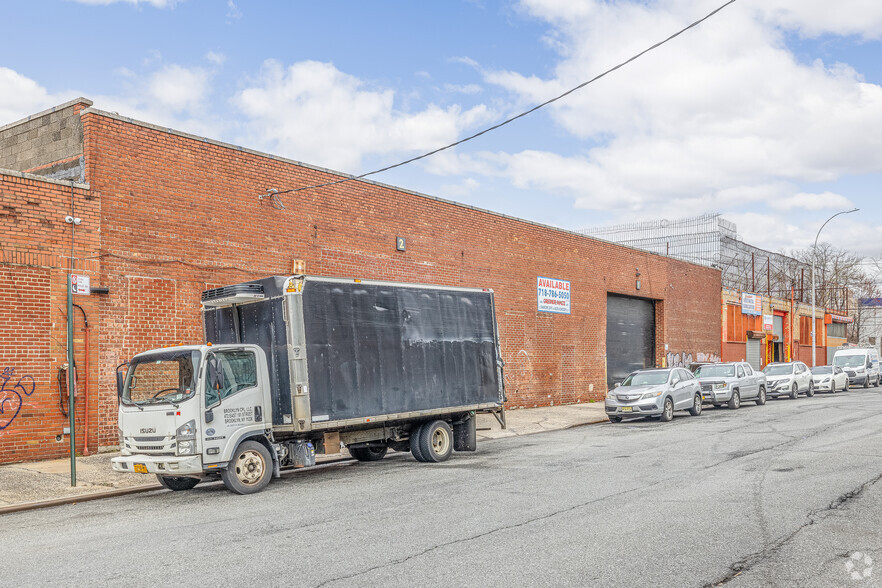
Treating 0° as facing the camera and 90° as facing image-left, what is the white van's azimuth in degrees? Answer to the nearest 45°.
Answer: approximately 45°

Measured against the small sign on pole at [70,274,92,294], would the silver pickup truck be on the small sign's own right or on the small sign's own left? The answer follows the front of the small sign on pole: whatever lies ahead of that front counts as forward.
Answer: on the small sign's own left

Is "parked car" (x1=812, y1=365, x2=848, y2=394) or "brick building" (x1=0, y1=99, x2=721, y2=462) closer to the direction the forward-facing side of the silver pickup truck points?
the brick building

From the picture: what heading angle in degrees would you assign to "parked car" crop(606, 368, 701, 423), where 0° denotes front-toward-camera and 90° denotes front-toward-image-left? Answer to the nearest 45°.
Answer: approximately 45°

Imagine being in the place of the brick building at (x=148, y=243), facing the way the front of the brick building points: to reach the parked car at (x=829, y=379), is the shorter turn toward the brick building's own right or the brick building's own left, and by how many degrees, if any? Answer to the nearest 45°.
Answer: approximately 90° to the brick building's own left

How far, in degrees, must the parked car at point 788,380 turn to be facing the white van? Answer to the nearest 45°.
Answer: approximately 135° to its right

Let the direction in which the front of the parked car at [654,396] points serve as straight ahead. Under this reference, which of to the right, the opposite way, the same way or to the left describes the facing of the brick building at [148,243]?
to the left

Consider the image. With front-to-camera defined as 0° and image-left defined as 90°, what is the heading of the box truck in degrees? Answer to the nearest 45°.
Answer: approximately 45°

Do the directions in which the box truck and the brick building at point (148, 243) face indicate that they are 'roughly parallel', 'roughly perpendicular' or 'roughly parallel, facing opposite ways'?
roughly perpendicular

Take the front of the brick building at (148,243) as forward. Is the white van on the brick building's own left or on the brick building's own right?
on the brick building's own left

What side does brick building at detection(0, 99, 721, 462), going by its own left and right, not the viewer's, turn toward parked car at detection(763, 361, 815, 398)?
left
